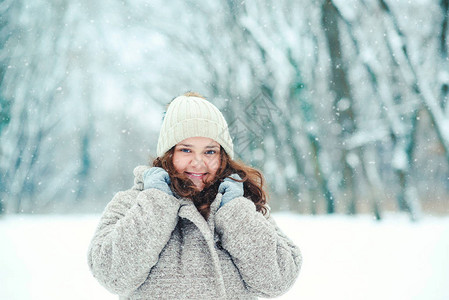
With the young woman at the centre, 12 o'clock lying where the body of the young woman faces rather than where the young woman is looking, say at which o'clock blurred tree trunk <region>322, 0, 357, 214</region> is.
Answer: The blurred tree trunk is roughly at 7 o'clock from the young woman.

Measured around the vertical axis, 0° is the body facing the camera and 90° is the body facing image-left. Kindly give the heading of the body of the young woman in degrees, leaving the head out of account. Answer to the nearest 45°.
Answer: approximately 0°
